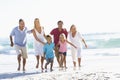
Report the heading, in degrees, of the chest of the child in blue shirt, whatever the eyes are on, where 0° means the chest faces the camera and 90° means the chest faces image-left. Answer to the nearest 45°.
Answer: approximately 0°

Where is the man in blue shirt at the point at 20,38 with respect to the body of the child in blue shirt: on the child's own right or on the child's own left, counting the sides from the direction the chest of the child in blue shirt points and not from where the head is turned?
on the child's own right

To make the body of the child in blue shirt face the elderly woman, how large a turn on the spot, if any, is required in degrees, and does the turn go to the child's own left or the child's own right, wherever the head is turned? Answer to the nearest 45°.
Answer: approximately 135° to the child's own left
